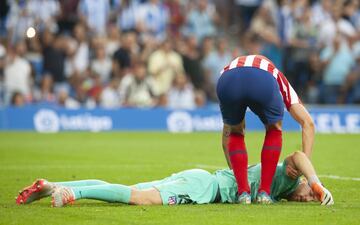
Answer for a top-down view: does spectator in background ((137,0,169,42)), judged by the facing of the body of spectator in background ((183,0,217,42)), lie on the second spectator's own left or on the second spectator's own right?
on the second spectator's own right

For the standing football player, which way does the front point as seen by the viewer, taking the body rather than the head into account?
away from the camera

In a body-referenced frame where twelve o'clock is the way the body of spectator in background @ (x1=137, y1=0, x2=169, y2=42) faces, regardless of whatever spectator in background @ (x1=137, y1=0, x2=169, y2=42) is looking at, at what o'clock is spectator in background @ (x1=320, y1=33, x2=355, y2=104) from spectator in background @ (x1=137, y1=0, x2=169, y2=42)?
spectator in background @ (x1=320, y1=33, x2=355, y2=104) is roughly at 9 o'clock from spectator in background @ (x1=137, y1=0, x2=169, y2=42).

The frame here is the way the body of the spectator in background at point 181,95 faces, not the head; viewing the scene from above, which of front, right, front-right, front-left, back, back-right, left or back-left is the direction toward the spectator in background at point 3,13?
right

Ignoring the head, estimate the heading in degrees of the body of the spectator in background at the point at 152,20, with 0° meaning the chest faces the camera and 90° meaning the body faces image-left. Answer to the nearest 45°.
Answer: approximately 0°

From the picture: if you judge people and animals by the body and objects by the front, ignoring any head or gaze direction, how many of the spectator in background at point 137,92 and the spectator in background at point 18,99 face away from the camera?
0
